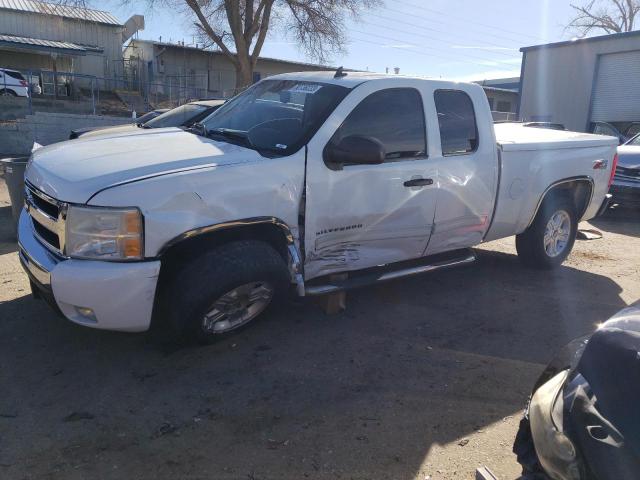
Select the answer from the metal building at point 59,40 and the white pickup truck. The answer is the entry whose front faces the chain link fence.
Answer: the metal building

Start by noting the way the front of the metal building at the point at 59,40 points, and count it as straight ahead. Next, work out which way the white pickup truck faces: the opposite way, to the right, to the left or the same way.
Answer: to the right

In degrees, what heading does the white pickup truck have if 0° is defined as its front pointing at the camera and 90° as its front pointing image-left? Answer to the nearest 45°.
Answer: approximately 45°

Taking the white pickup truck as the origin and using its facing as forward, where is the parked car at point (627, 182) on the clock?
The parked car is roughly at 6 o'clock from the white pickup truck.

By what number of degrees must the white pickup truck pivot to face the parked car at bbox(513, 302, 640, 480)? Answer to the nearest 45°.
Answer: approximately 90° to its left

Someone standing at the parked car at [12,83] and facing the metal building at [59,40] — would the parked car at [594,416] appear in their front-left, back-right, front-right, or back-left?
back-right

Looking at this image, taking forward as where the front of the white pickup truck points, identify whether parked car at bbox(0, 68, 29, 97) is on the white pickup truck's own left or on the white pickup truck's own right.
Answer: on the white pickup truck's own right

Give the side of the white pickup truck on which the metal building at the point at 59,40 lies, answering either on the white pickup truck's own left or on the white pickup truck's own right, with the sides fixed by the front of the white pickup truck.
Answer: on the white pickup truck's own right
